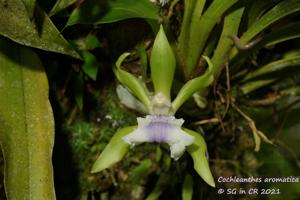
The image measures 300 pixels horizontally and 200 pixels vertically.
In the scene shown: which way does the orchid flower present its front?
toward the camera
